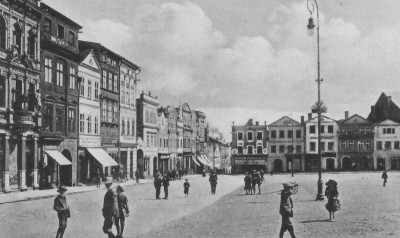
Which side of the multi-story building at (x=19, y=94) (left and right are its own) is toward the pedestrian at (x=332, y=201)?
front

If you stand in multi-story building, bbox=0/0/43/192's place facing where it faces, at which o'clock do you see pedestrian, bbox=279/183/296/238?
The pedestrian is roughly at 1 o'clock from the multi-story building.

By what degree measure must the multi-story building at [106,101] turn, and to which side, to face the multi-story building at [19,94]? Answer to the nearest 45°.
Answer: approximately 45° to its right

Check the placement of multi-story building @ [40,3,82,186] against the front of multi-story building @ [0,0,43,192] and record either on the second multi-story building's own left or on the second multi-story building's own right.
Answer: on the second multi-story building's own left

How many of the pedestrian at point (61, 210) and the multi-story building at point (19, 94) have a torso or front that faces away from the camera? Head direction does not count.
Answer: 0

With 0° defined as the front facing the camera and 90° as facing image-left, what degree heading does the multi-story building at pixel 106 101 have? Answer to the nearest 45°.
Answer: approximately 315°

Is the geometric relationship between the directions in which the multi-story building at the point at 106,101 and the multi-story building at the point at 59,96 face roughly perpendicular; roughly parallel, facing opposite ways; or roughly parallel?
roughly parallel

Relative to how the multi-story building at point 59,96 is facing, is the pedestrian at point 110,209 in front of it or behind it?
in front

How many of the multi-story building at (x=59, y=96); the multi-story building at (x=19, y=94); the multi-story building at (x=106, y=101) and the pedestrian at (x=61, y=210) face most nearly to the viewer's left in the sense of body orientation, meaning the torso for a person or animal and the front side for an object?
0

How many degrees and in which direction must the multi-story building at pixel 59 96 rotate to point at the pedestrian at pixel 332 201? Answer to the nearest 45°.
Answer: approximately 45° to its right

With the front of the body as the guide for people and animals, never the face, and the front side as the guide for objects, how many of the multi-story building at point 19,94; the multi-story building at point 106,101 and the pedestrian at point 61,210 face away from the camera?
0

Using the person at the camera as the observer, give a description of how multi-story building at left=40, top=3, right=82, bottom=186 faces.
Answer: facing the viewer and to the right of the viewer

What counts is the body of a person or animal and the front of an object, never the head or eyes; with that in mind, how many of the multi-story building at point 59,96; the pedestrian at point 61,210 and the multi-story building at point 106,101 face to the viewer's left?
0

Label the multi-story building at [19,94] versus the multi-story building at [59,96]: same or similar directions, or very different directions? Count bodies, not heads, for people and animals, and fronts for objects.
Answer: same or similar directions

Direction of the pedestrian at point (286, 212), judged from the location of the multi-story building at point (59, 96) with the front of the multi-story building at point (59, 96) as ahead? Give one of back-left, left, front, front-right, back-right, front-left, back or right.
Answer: front-right
